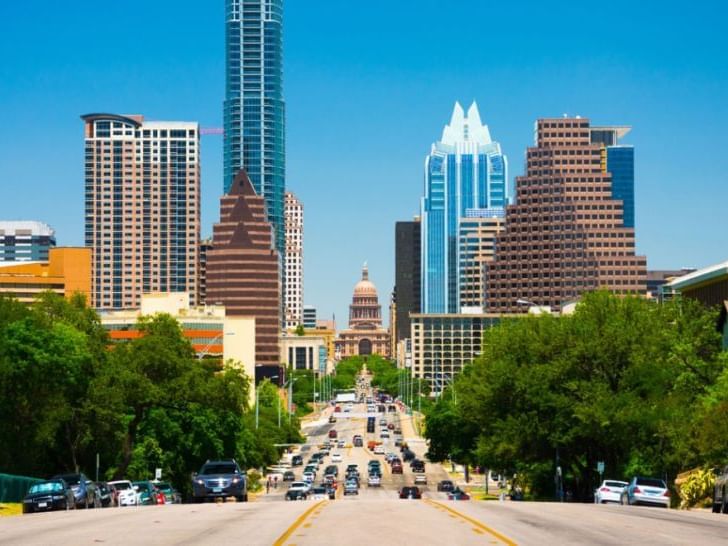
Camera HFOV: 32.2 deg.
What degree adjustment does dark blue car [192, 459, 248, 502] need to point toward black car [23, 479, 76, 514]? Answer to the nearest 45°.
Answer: approximately 45° to its right

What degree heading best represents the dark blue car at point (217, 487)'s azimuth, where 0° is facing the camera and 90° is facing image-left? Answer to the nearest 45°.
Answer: approximately 0°

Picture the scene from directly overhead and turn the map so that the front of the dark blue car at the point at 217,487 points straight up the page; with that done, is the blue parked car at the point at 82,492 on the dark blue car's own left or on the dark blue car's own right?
on the dark blue car's own right
